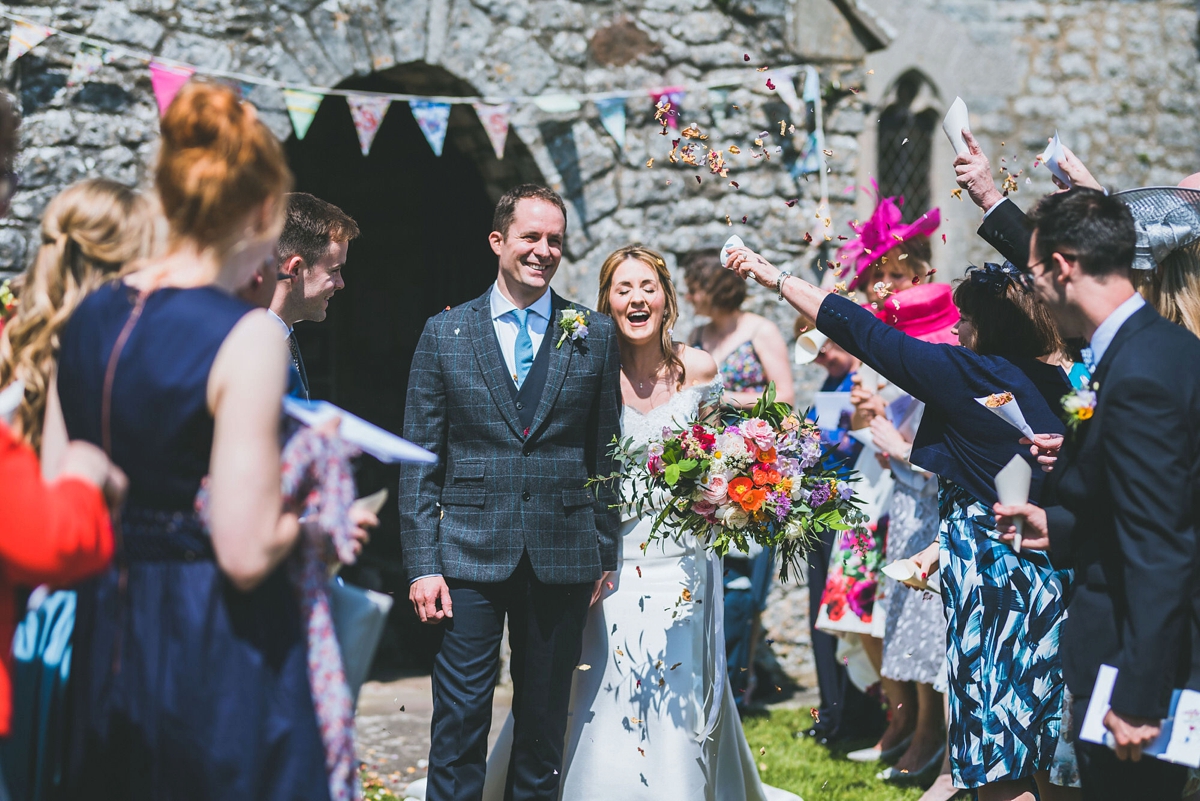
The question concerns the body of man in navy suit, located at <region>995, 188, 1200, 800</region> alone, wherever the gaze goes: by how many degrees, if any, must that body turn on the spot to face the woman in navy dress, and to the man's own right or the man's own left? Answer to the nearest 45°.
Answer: approximately 45° to the man's own left

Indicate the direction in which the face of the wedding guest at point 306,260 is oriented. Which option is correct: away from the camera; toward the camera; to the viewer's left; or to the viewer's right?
to the viewer's right

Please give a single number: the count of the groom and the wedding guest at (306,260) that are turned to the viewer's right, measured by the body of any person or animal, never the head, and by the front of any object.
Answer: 1

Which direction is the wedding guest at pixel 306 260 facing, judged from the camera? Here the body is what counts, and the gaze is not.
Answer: to the viewer's right

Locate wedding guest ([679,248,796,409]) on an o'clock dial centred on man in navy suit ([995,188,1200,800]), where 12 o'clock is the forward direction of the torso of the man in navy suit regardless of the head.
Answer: The wedding guest is roughly at 2 o'clock from the man in navy suit.

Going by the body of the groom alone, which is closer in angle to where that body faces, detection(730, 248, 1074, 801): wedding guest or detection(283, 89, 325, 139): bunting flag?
the wedding guest

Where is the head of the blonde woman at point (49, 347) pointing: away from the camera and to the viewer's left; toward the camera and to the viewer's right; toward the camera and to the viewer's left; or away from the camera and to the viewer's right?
away from the camera and to the viewer's right

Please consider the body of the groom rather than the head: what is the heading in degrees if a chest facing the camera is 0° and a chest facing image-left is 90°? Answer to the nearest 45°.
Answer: approximately 0°

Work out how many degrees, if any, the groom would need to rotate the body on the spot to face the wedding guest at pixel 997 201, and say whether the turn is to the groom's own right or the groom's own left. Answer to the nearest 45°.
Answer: approximately 90° to the groom's own left

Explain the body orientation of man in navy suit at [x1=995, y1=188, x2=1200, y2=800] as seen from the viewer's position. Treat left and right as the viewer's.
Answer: facing to the left of the viewer
